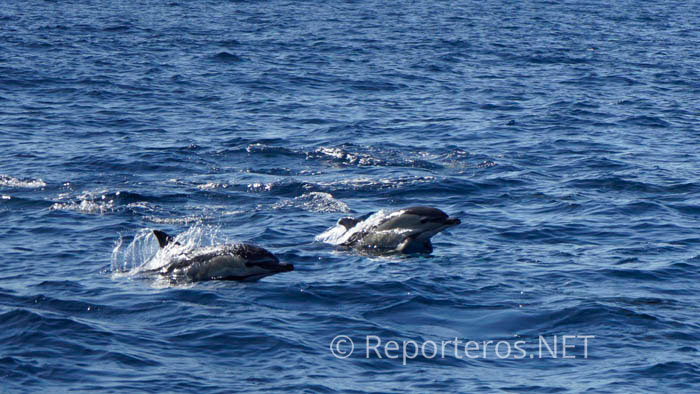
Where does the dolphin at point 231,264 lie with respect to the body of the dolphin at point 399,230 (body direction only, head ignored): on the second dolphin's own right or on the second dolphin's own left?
on the second dolphin's own right

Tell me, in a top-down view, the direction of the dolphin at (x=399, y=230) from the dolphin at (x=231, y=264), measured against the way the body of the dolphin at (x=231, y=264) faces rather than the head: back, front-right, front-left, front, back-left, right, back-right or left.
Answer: front-left

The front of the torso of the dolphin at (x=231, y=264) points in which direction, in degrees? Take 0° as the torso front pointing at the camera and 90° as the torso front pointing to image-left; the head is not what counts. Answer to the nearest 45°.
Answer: approximately 270°

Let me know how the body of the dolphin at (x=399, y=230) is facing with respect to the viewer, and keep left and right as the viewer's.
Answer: facing to the right of the viewer

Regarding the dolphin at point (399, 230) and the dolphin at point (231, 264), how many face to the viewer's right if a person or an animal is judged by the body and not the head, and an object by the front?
2
